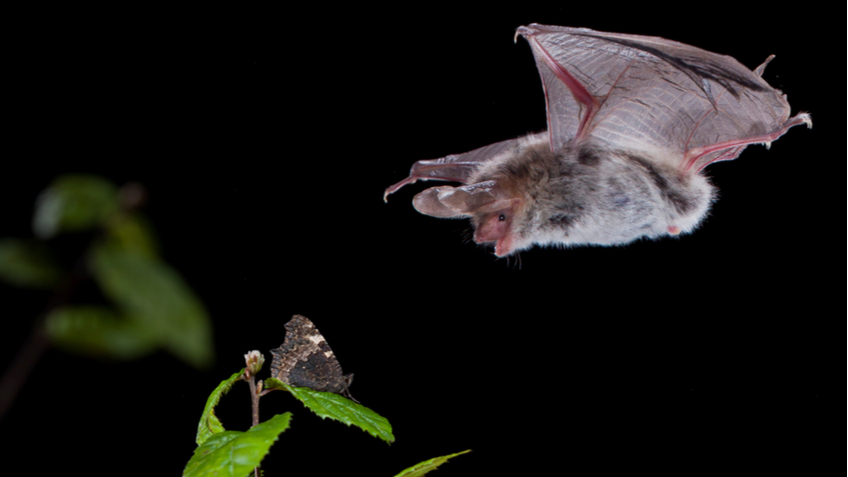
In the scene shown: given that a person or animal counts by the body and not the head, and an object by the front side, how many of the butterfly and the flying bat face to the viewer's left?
1

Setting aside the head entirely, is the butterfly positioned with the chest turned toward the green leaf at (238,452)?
no

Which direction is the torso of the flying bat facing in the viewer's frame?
to the viewer's left

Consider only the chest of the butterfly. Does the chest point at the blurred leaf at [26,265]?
no
